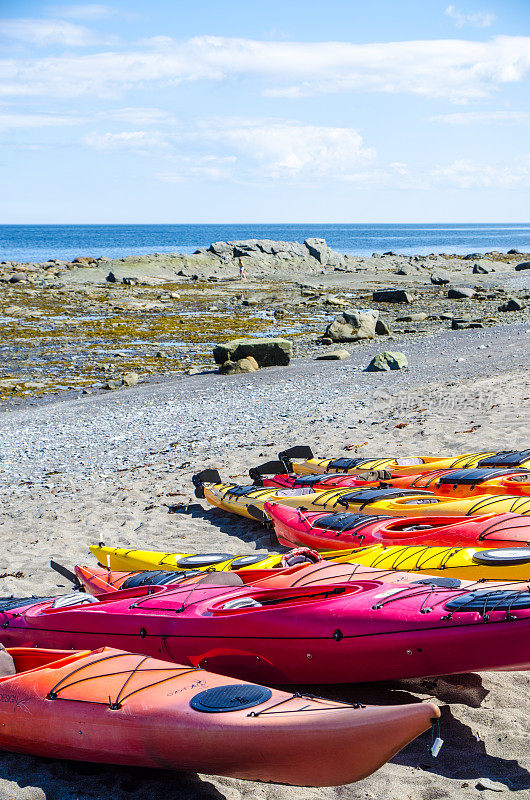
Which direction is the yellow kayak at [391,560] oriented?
to the viewer's right

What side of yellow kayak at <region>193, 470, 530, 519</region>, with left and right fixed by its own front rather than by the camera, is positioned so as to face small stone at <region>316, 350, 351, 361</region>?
left

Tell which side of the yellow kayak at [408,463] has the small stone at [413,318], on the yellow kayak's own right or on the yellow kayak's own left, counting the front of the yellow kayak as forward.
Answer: on the yellow kayak's own left

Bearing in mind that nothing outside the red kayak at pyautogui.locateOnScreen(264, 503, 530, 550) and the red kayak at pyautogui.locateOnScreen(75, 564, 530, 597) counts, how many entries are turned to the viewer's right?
2

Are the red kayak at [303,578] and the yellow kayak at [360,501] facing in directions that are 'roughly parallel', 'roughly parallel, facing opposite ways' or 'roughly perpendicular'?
roughly parallel

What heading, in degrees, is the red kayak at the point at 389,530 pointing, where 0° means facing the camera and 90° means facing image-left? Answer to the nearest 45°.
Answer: approximately 270°

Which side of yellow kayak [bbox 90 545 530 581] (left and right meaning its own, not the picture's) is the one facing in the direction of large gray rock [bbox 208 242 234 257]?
left

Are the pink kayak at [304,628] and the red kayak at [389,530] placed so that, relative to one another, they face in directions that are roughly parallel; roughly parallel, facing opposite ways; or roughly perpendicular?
roughly parallel

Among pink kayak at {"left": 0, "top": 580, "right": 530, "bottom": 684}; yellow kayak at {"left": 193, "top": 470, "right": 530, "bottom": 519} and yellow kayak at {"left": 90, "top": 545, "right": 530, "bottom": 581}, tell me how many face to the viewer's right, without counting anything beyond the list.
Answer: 3

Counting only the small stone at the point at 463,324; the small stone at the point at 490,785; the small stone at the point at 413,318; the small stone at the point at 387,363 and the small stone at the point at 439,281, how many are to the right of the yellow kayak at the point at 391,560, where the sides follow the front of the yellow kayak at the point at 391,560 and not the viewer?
1

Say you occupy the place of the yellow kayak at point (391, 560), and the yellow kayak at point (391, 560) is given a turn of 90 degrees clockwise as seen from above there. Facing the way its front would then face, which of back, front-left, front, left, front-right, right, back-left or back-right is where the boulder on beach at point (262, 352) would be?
back

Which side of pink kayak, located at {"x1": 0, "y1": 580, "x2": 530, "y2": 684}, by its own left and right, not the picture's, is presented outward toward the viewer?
right

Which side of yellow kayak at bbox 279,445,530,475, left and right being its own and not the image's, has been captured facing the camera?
right

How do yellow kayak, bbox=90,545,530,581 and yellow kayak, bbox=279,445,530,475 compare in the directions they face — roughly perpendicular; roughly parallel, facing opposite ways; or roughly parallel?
roughly parallel

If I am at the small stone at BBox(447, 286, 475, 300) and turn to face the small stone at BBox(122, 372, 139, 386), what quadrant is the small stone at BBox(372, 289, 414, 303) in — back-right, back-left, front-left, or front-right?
front-right

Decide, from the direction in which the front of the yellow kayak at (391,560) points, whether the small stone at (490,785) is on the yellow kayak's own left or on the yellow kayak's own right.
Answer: on the yellow kayak's own right

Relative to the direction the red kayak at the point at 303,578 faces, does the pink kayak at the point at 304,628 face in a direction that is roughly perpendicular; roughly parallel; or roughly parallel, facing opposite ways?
roughly parallel

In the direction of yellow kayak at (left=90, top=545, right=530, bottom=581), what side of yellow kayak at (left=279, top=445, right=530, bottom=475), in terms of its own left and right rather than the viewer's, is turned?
right
